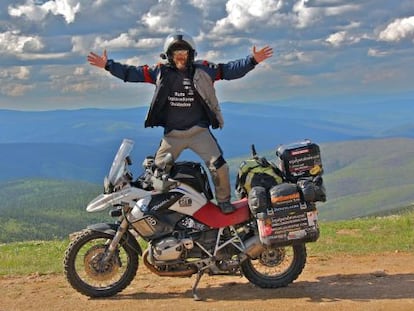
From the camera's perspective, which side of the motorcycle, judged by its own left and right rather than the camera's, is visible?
left

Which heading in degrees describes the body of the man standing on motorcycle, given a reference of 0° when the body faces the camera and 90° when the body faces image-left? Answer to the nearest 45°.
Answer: approximately 0°
